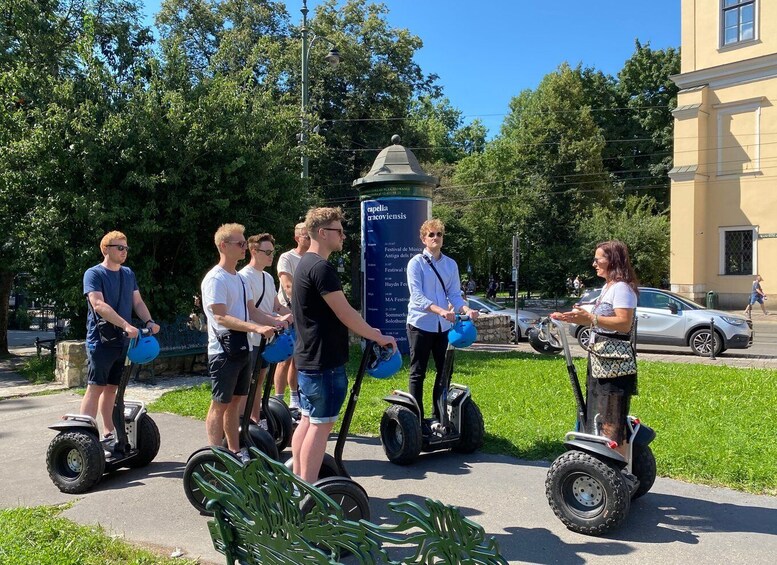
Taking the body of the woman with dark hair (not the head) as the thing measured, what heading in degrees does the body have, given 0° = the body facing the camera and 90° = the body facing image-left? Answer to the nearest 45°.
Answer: approximately 90°

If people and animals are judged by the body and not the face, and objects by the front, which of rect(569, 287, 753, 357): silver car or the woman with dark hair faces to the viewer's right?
the silver car

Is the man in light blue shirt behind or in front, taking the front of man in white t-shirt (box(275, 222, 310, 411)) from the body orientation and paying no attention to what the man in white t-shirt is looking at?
in front

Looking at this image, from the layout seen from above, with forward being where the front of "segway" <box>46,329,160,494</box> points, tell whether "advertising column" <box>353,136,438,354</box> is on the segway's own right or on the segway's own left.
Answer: on the segway's own left

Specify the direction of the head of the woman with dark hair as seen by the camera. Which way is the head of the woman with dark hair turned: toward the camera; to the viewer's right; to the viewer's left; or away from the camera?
to the viewer's left

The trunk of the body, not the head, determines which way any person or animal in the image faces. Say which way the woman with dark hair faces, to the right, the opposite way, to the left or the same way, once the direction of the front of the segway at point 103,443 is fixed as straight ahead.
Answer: the opposite way

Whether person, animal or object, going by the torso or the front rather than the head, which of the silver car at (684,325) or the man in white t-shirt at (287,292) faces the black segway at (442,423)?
the man in white t-shirt

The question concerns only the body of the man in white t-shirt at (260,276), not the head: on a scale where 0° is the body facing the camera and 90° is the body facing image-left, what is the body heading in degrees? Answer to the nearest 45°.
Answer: approximately 315°

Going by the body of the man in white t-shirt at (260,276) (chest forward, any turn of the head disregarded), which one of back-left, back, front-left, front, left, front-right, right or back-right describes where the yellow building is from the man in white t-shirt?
left

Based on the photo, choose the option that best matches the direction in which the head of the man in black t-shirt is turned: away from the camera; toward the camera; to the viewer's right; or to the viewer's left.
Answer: to the viewer's right

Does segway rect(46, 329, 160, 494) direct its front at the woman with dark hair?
yes

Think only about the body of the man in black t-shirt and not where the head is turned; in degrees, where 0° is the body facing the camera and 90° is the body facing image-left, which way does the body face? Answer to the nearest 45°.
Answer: approximately 270°

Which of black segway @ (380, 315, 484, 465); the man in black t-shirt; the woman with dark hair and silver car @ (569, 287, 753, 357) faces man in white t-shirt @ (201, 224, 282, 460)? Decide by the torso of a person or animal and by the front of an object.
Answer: the woman with dark hair

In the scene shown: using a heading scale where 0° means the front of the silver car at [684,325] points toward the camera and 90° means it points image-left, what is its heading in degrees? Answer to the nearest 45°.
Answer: approximately 270°

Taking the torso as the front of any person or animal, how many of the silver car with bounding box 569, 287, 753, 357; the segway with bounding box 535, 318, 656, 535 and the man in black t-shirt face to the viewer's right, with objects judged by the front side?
2

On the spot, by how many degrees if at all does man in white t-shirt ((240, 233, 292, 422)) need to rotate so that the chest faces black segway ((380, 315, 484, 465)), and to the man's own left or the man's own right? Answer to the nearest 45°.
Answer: approximately 45° to the man's own left

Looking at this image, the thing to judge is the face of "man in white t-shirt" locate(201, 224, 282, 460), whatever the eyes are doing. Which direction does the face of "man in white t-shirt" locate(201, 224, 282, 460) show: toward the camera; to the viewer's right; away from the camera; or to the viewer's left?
to the viewer's right

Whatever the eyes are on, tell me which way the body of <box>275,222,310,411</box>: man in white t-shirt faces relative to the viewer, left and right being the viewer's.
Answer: facing the viewer and to the right of the viewer
